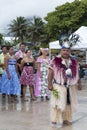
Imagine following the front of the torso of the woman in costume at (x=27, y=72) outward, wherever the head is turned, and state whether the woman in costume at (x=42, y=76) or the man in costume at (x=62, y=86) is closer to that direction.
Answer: the man in costume

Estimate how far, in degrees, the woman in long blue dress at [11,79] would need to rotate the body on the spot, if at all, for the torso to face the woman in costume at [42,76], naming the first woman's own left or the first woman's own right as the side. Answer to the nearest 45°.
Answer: approximately 45° to the first woman's own left

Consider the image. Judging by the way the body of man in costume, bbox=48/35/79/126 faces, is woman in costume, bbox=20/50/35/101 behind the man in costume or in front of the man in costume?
behind

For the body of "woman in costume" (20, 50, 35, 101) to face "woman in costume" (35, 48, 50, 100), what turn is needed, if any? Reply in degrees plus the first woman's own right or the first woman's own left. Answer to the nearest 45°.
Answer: approximately 90° to the first woman's own left

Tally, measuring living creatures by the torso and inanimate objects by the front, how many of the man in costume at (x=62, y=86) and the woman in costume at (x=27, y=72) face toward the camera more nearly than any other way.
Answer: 2

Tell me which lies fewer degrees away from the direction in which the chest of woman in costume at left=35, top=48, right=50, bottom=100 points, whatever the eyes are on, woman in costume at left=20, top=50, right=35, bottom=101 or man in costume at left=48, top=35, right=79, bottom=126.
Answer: the man in costume

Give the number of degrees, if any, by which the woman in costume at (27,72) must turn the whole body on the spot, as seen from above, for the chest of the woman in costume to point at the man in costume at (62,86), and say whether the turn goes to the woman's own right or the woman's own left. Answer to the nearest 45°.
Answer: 0° — they already face them

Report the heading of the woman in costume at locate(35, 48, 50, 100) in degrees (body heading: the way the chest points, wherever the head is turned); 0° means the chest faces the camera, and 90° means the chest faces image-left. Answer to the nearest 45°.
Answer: approximately 315°
